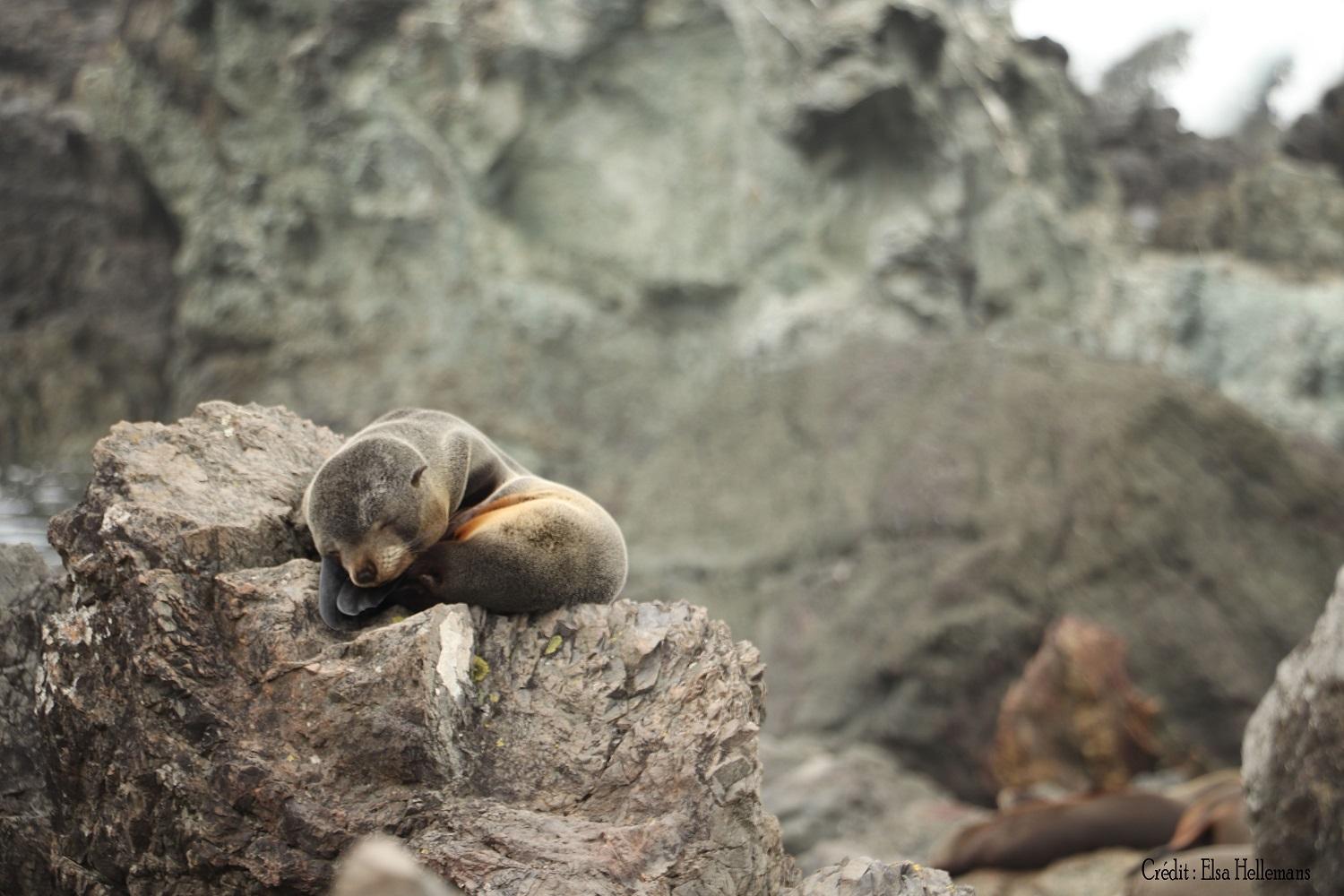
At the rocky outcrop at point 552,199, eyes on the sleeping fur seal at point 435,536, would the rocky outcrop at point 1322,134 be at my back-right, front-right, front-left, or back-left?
back-left

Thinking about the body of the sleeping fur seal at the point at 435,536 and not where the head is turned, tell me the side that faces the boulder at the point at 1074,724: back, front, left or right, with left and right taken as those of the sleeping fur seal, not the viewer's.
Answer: back

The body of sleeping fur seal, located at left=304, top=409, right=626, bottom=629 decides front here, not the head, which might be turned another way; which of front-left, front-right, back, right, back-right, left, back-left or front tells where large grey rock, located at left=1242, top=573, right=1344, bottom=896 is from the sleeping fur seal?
back-left

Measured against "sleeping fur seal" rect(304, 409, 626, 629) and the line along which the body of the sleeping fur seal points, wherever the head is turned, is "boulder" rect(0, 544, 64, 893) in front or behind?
in front

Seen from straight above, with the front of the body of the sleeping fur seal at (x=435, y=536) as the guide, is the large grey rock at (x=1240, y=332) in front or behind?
behind

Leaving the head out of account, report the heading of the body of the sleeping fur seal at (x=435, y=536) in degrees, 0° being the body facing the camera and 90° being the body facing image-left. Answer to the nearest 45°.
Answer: approximately 45°

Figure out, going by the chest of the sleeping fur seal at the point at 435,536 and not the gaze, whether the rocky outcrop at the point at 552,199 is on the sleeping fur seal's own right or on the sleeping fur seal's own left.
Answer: on the sleeping fur seal's own right

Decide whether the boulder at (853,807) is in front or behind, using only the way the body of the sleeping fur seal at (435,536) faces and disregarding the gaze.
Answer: behind
